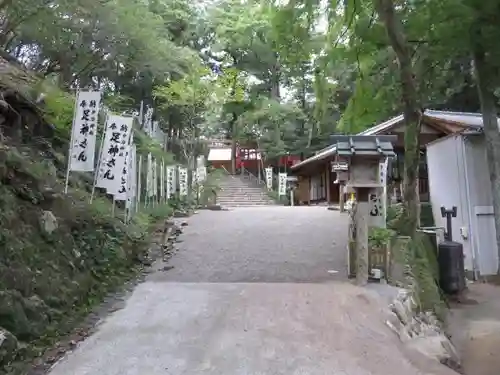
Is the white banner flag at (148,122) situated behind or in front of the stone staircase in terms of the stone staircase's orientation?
in front

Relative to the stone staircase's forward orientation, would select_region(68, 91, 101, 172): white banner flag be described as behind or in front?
in front

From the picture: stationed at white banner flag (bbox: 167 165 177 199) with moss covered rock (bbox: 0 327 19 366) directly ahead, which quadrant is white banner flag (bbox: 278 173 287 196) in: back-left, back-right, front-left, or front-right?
back-left

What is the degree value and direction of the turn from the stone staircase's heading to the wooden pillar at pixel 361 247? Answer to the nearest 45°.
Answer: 0° — it already faces it

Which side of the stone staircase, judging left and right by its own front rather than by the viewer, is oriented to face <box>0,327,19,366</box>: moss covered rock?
front

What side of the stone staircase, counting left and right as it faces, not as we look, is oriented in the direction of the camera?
front

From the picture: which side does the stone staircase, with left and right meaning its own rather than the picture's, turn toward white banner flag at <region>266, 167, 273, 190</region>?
left

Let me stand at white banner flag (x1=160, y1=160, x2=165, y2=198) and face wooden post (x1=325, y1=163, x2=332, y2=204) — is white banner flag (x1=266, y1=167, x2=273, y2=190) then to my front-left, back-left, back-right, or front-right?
front-left

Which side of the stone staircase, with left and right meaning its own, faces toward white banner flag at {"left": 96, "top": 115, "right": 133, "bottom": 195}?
front
